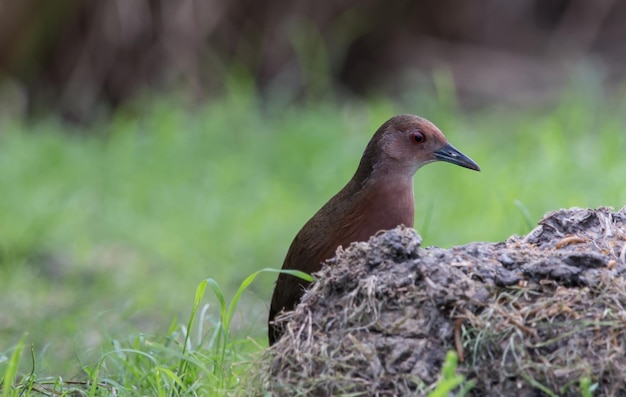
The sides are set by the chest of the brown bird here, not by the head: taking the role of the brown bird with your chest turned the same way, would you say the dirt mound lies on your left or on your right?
on your right

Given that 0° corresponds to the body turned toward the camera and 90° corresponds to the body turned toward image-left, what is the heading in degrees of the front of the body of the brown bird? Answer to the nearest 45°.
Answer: approximately 270°
